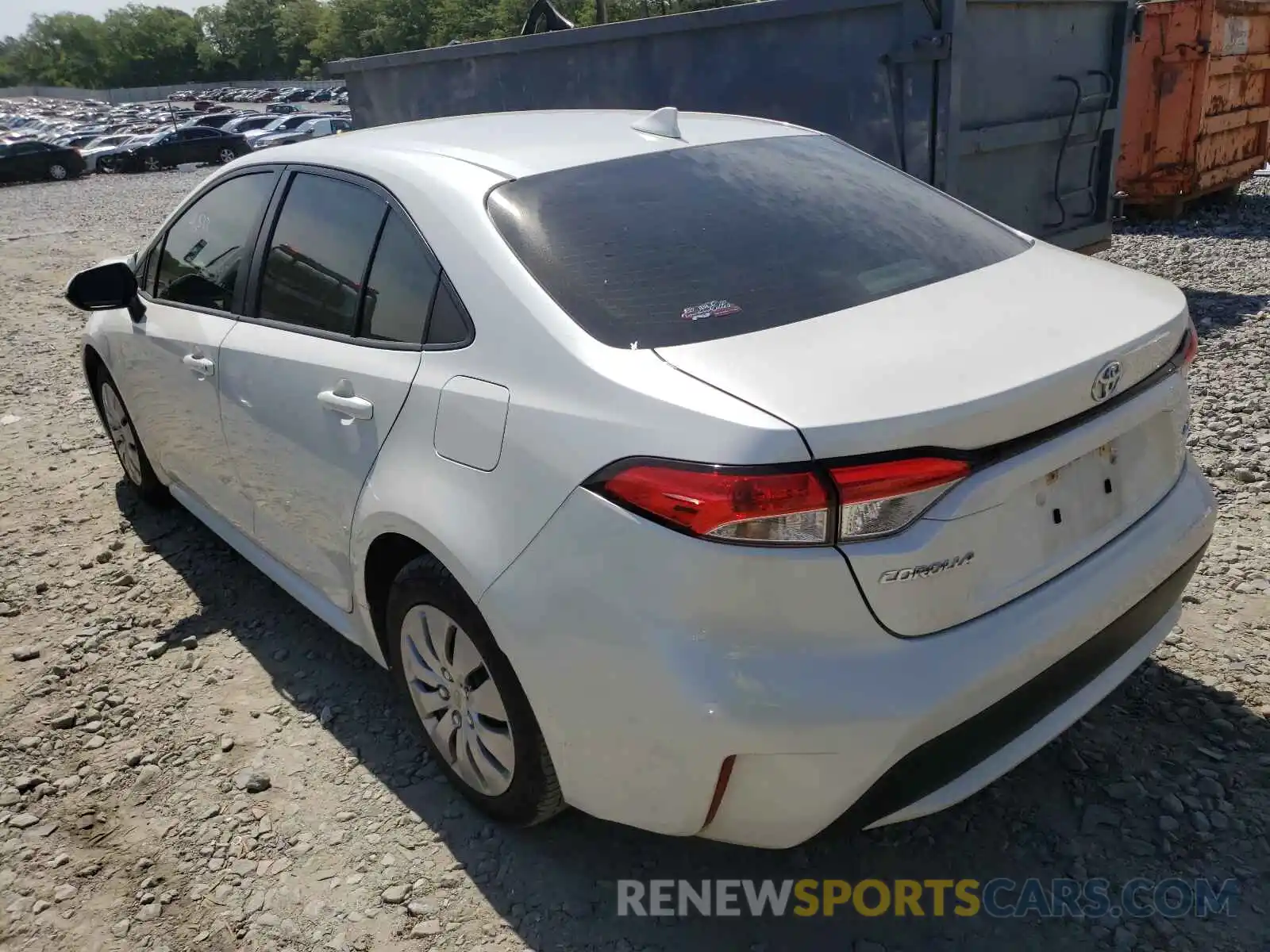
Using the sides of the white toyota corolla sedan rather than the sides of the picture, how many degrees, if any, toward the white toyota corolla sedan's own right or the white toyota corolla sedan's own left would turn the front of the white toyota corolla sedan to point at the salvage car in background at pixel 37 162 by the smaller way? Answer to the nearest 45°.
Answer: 0° — it already faces it

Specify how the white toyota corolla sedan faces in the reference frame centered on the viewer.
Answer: facing away from the viewer and to the left of the viewer

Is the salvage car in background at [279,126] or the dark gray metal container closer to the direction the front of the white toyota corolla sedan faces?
the salvage car in background

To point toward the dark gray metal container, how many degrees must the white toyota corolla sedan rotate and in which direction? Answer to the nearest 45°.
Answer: approximately 45° to its right

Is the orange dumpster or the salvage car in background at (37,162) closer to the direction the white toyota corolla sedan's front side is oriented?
the salvage car in background

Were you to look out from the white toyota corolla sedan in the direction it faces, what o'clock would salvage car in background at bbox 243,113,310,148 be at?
The salvage car in background is roughly at 1 o'clock from the white toyota corolla sedan.

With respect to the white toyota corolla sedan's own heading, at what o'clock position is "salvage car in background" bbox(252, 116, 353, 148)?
The salvage car in background is roughly at 1 o'clock from the white toyota corolla sedan.

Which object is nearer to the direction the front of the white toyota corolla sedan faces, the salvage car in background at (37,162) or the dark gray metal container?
the salvage car in background

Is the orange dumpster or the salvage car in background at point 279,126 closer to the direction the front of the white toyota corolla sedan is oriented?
the salvage car in background

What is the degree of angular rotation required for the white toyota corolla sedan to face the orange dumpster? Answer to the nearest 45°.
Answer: approximately 90° to its right
